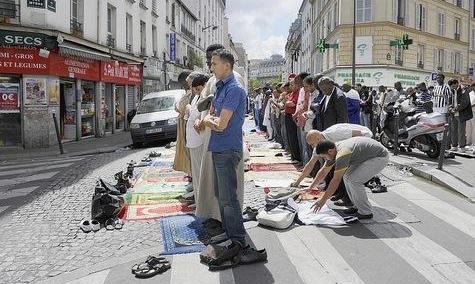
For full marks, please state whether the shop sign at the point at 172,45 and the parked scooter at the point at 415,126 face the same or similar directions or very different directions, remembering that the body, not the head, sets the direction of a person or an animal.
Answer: very different directions

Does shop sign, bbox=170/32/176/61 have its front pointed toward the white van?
yes

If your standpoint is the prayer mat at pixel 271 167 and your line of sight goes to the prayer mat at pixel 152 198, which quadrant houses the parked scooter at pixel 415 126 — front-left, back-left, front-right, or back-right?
back-left

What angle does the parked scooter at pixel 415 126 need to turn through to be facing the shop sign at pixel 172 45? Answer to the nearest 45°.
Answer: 0° — it already faces it

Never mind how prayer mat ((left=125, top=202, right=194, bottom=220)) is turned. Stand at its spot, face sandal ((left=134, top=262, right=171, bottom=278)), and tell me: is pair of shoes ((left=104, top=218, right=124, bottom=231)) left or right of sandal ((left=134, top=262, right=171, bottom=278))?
right
